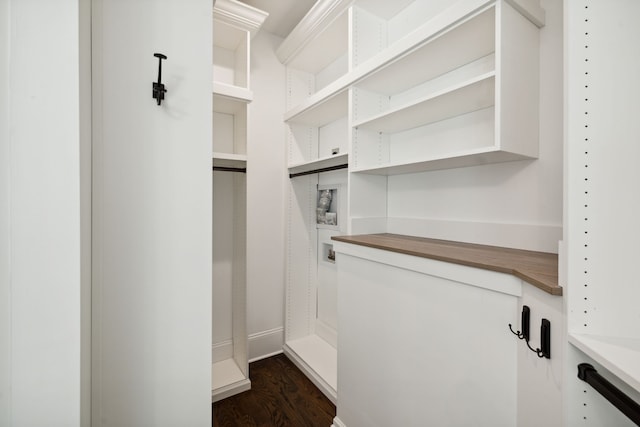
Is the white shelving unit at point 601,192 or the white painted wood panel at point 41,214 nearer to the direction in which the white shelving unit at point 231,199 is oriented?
the white shelving unit

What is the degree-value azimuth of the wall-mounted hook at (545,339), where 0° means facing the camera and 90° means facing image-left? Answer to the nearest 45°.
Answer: approximately 45°

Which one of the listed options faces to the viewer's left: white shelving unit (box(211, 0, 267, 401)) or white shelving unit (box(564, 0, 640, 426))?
white shelving unit (box(564, 0, 640, 426))

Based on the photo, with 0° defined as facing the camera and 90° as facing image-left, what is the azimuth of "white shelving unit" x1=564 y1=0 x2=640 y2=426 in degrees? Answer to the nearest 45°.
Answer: approximately 90°

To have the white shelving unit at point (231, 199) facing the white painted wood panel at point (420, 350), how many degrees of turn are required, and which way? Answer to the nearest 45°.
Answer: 0° — it already faces it

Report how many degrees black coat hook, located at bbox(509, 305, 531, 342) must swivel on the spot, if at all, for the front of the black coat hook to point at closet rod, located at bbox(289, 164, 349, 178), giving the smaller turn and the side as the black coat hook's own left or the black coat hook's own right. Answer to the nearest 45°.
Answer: approximately 90° to the black coat hook's own right
